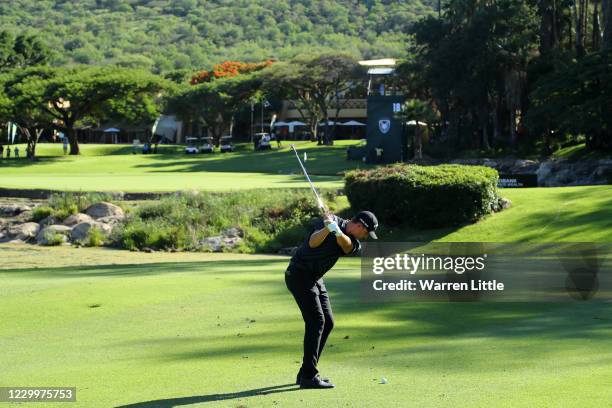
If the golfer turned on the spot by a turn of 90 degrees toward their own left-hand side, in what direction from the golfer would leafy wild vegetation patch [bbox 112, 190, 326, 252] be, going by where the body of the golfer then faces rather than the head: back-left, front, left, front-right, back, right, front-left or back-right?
front

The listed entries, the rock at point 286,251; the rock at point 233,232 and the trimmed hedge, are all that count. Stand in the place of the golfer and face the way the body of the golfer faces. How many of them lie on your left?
3

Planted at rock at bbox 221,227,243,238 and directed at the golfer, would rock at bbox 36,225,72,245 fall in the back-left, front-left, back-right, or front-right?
back-right

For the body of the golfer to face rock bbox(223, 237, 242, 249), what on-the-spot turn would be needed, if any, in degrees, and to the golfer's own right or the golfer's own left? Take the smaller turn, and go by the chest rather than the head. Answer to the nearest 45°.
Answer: approximately 90° to the golfer's own left

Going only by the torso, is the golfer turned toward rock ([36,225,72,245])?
no

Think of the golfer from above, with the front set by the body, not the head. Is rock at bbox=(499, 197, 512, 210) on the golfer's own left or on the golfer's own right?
on the golfer's own left

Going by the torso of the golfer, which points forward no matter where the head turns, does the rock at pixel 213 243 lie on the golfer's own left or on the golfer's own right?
on the golfer's own left

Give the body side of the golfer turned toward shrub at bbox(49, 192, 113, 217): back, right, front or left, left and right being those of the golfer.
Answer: left

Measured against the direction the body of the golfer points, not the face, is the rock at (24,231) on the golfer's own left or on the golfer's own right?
on the golfer's own left

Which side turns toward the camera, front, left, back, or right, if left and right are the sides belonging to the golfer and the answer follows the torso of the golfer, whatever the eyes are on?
right

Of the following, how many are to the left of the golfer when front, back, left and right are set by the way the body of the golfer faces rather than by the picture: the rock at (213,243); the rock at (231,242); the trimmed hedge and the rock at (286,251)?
4

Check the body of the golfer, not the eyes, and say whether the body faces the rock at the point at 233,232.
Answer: no

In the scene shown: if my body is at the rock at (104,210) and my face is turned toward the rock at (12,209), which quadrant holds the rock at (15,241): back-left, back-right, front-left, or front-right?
front-left

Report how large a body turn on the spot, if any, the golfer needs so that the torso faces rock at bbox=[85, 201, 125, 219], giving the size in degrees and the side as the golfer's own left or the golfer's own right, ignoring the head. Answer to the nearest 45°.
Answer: approximately 90° to the golfer's own left

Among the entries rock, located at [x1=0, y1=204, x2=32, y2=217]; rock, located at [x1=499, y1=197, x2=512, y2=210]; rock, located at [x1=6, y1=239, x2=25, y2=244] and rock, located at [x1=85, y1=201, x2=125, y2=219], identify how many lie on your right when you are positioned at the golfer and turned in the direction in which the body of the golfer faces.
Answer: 0

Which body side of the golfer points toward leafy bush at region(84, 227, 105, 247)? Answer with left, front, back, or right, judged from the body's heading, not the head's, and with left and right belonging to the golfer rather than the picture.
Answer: left
